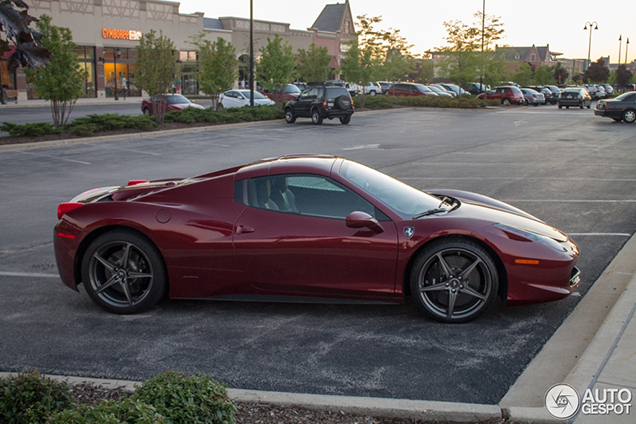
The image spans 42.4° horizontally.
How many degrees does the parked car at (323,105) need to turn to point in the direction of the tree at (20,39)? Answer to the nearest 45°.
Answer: approximately 135° to its left

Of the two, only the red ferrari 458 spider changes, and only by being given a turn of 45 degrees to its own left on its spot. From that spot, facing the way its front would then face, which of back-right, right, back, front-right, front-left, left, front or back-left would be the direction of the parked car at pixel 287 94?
front-left

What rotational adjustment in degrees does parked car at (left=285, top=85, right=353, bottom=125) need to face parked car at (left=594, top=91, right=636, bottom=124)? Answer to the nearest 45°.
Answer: approximately 135° to its right

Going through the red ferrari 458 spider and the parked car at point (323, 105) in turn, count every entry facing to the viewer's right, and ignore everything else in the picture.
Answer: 1

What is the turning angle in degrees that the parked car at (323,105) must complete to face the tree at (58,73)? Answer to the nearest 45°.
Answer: approximately 90° to its left

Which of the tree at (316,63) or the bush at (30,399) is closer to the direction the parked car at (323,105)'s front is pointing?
the tree

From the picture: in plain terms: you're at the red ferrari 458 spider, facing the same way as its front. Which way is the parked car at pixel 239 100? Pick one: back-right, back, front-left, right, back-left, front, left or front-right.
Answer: left

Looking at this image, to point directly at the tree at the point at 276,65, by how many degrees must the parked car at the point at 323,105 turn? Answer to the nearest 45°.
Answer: approximately 45° to its right

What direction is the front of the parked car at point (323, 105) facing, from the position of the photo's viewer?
facing away from the viewer and to the left of the viewer

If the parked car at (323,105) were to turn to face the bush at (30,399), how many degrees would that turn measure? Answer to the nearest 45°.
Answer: approximately 135° to its left

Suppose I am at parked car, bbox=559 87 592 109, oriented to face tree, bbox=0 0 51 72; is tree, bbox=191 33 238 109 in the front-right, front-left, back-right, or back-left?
front-right

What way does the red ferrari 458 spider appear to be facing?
to the viewer's right
